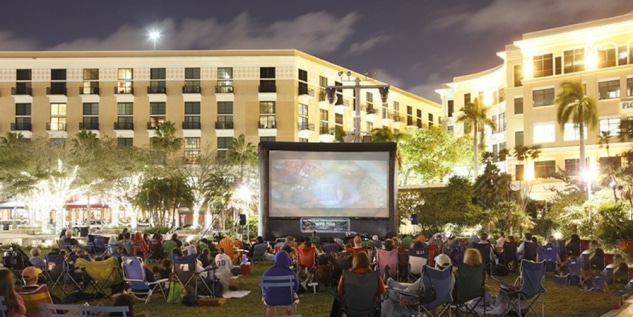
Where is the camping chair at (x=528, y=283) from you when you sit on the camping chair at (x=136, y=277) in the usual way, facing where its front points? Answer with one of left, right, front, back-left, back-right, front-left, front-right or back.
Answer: right

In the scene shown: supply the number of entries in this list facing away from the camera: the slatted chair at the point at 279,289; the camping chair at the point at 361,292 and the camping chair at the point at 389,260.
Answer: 3

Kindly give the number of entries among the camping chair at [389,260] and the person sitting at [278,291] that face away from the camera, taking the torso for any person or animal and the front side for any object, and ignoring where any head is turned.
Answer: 2

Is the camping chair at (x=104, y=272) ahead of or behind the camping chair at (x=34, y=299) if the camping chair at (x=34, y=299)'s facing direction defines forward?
ahead

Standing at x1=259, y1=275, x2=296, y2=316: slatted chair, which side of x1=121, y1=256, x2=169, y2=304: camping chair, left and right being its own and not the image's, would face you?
right

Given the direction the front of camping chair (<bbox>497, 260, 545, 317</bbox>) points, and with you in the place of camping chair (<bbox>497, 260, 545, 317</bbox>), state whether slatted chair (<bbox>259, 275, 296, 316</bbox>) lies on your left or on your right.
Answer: on your left

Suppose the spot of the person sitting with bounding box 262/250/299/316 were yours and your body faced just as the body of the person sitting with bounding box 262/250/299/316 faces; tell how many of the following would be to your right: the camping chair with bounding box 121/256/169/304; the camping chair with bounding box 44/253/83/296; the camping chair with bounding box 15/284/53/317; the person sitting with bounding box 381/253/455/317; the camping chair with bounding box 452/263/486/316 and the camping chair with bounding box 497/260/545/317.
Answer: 3

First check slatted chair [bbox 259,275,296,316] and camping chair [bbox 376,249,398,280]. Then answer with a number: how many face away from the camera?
2

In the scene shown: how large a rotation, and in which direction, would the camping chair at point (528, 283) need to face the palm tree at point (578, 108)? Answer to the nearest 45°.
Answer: approximately 45° to its right

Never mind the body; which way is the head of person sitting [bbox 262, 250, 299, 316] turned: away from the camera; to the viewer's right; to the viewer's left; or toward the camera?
away from the camera

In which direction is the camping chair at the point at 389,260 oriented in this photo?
away from the camera

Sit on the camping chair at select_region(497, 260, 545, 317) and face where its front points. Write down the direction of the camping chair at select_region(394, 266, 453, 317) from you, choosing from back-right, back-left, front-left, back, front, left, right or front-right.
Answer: left

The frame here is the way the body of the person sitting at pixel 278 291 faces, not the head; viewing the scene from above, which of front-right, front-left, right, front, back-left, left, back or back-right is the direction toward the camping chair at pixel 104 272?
front-left

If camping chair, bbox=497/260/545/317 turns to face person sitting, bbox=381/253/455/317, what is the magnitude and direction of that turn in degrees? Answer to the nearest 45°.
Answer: approximately 90° to its left

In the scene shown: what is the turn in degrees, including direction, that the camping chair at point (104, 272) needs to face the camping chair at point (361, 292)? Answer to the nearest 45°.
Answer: approximately 90° to its right

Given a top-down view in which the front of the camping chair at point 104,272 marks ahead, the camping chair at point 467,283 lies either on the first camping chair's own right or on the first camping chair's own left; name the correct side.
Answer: on the first camping chair's own right

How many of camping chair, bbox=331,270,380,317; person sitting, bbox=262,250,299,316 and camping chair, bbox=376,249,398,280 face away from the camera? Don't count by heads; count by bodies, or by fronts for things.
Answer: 3

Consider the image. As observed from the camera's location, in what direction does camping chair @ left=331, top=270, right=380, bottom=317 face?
facing away from the viewer

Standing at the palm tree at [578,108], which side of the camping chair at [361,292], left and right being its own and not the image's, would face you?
front

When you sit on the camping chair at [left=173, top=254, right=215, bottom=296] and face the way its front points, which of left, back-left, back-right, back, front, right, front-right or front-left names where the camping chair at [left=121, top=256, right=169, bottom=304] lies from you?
back-left

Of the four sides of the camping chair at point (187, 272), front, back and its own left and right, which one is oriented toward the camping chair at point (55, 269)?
left
